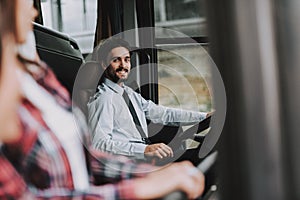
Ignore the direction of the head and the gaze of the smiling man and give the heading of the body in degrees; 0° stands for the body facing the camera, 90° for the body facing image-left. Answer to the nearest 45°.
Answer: approximately 315°

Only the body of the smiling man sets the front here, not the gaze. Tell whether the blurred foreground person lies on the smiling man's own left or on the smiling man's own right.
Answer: on the smiling man's own right
